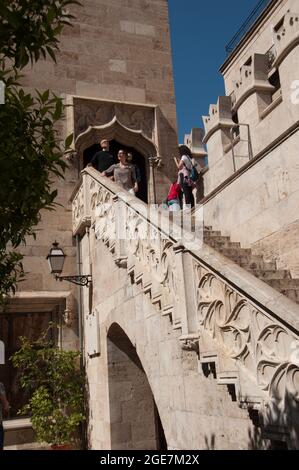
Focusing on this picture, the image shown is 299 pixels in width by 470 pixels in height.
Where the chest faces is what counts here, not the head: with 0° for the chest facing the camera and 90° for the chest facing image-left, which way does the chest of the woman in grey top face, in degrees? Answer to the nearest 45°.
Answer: approximately 0°

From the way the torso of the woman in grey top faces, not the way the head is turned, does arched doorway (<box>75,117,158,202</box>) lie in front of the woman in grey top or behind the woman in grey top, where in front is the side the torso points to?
behind

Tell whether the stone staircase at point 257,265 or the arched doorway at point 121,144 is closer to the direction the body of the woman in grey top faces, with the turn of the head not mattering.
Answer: the stone staircase
